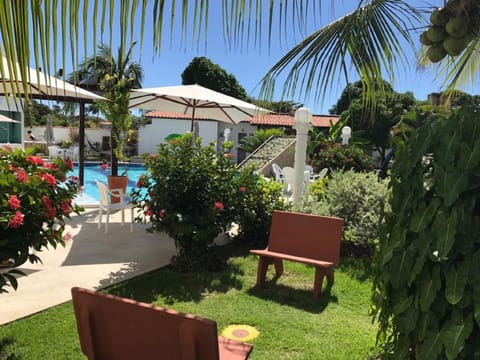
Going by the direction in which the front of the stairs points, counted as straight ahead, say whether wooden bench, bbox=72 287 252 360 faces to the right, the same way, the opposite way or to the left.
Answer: the opposite way

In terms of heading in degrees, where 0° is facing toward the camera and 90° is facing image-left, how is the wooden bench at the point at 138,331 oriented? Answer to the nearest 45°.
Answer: approximately 225°

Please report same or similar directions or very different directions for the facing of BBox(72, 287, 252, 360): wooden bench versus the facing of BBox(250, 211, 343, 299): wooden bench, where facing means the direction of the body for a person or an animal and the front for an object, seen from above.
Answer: very different directions

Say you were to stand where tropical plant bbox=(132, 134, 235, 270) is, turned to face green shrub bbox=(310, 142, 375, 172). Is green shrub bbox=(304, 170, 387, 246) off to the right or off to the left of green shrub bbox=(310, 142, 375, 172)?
right

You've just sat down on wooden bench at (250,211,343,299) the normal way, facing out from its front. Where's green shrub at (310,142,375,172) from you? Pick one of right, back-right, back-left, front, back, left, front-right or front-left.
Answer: back-right

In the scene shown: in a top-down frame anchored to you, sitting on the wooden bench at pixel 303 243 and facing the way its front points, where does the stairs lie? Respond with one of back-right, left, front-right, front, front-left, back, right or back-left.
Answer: back-right

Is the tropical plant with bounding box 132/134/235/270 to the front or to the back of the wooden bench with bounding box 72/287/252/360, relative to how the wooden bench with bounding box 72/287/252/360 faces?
to the front

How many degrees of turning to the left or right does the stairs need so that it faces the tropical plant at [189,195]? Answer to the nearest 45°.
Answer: approximately 45° to its left
